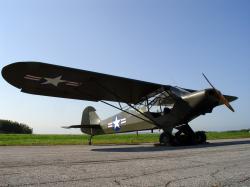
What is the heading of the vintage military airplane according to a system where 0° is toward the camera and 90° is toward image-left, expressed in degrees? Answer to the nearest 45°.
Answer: approximately 315°
